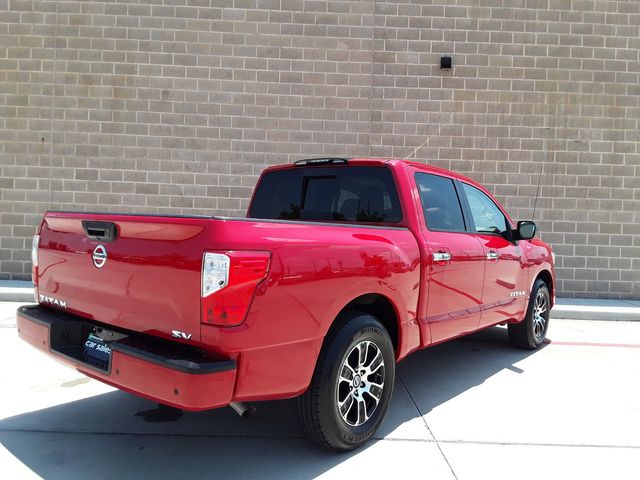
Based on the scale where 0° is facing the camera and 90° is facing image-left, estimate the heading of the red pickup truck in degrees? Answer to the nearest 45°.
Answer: approximately 225°
